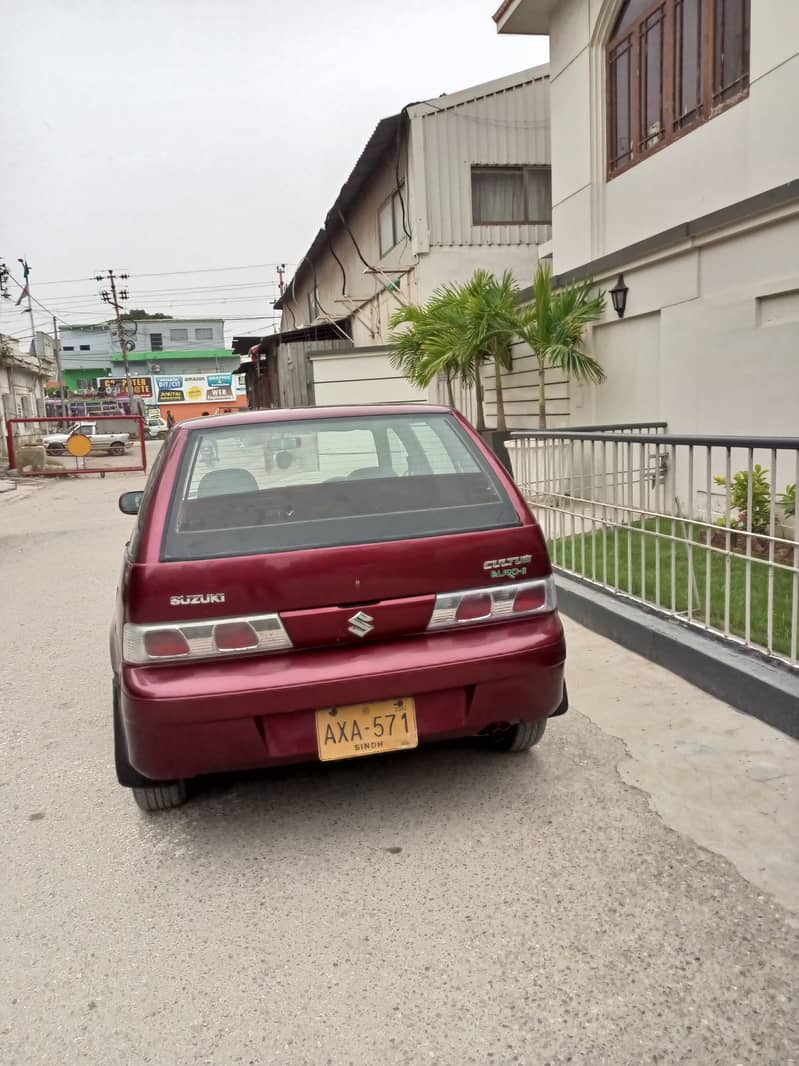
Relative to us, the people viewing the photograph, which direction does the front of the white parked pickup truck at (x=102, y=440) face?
facing to the left of the viewer

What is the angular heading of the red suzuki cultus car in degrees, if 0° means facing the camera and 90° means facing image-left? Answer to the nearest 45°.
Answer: approximately 180°

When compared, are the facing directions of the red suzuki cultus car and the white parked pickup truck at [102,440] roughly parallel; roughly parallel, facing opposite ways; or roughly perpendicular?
roughly perpendicular

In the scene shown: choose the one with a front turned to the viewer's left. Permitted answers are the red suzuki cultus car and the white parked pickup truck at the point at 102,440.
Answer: the white parked pickup truck

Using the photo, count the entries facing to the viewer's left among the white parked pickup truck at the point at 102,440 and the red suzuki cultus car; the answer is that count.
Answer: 1

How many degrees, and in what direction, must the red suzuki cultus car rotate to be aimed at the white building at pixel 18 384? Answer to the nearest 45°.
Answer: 0° — it already faces it

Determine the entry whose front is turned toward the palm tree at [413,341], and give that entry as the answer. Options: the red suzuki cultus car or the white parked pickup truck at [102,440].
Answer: the red suzuki cultus car

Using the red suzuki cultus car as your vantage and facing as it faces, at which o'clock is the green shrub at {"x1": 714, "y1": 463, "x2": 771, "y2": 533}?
The green shrub is roughly at 2 o'clock from the red suzuki cultus car.
